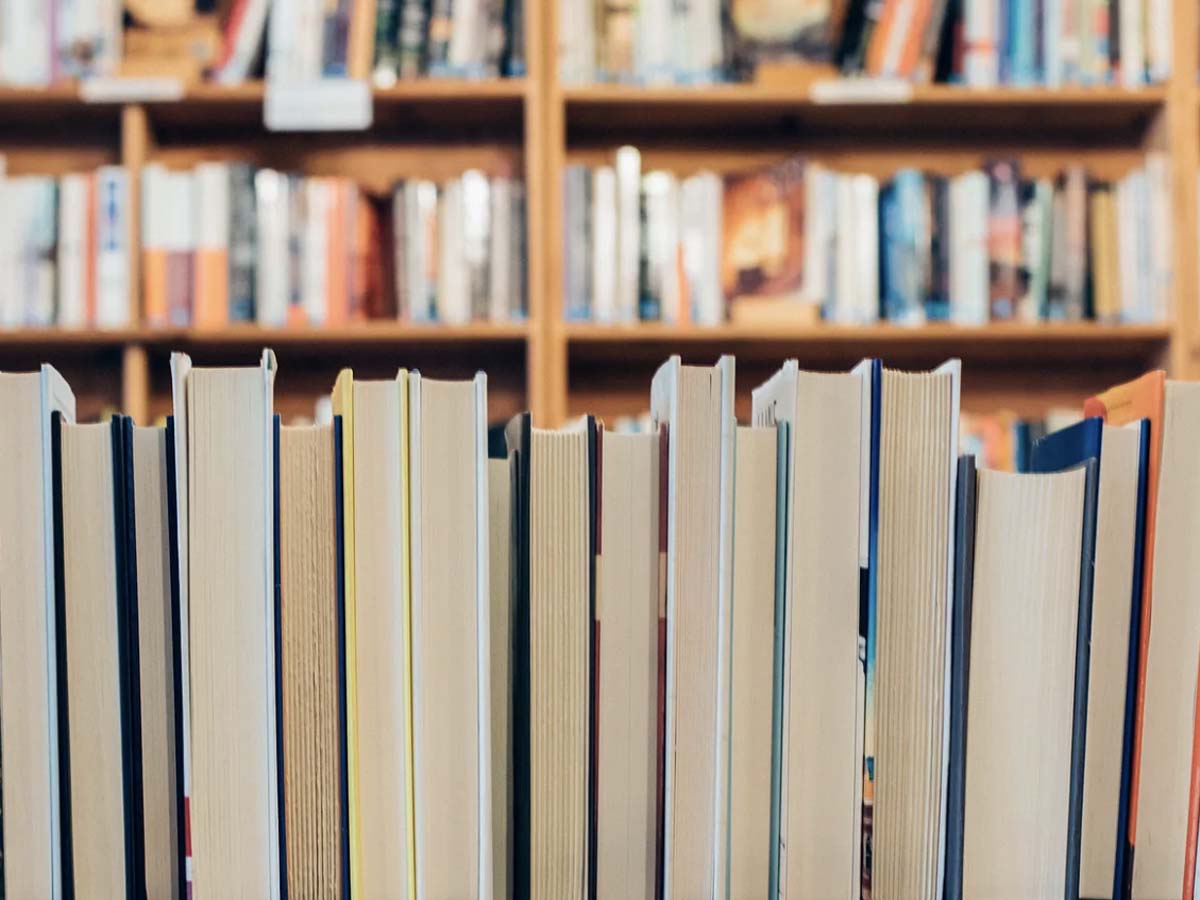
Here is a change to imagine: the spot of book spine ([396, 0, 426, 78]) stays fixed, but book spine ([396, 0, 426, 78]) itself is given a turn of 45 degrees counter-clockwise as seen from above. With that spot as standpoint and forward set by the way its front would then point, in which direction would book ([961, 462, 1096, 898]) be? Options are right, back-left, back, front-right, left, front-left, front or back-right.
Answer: front-right

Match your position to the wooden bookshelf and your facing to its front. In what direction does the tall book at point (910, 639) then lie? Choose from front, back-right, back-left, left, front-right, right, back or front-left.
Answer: front

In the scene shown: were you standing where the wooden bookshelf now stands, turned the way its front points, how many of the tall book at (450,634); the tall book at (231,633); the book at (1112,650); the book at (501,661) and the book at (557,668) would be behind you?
0

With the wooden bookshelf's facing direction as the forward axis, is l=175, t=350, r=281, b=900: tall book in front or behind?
in front

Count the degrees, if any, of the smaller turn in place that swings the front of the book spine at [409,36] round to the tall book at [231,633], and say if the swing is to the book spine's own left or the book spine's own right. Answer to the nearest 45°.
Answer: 0° — it already faces it

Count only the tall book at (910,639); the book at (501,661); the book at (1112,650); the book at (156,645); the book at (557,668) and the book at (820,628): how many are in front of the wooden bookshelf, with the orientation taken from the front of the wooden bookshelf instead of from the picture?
6

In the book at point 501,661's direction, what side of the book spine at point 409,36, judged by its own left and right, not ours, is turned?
front

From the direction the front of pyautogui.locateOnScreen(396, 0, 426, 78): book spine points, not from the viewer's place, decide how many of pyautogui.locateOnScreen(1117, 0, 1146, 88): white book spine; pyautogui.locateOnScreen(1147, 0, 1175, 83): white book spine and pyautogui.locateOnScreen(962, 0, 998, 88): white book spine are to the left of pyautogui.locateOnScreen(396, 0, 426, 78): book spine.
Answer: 3

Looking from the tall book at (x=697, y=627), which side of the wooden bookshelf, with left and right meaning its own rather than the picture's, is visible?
front

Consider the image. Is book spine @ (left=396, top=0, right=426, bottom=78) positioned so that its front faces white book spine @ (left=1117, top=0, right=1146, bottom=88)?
no

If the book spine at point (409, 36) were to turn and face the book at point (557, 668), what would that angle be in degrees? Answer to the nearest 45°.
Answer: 0° — it already faces it

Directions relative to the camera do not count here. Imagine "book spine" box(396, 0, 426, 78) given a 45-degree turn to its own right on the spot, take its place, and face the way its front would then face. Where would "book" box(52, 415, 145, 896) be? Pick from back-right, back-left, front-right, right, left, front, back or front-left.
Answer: front-left

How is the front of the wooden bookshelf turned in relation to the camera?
facing the viewer

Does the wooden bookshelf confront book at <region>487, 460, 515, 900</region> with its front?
yes

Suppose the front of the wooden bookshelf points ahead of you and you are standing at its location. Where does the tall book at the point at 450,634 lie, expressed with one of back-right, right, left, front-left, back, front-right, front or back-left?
front

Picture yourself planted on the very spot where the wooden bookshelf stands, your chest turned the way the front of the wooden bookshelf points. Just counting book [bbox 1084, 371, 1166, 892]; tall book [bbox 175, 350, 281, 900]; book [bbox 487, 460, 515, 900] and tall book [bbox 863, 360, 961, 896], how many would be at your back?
0

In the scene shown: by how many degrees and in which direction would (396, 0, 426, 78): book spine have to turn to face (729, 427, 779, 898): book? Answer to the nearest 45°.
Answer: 0° — it already faces it

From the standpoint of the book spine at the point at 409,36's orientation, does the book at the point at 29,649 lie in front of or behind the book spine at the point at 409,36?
in front

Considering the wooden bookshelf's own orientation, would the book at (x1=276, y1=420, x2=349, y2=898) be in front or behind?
in front

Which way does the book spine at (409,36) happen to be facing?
toward the camera

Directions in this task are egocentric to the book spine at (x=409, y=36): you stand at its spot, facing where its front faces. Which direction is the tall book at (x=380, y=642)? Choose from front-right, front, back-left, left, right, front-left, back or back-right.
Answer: front
